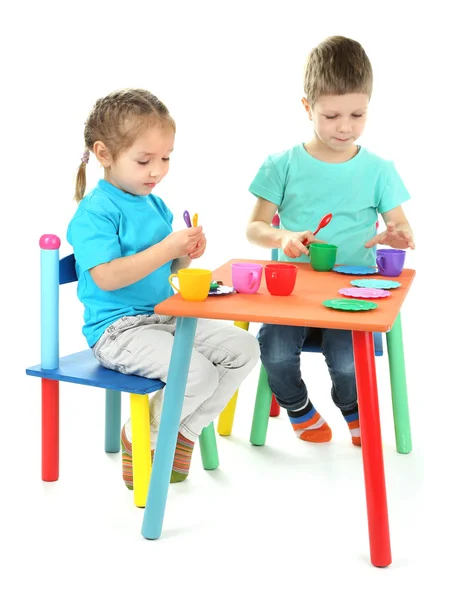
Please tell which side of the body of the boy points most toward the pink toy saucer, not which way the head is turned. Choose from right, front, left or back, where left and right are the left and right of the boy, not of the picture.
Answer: front

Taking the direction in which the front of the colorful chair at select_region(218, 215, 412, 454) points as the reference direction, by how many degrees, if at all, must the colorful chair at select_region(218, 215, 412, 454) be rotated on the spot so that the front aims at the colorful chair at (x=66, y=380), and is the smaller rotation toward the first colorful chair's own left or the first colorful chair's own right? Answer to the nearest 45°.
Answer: approximately 45° to the first colorful chair's own right

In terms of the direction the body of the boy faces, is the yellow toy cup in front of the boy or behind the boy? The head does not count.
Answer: in front

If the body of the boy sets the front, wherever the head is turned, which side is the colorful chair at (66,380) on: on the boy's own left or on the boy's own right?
on the boy's own right

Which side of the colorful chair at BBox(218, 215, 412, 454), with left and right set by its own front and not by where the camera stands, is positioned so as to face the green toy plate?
front

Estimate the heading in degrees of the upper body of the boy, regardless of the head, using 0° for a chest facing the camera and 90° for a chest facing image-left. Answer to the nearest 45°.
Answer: approximately 0°
